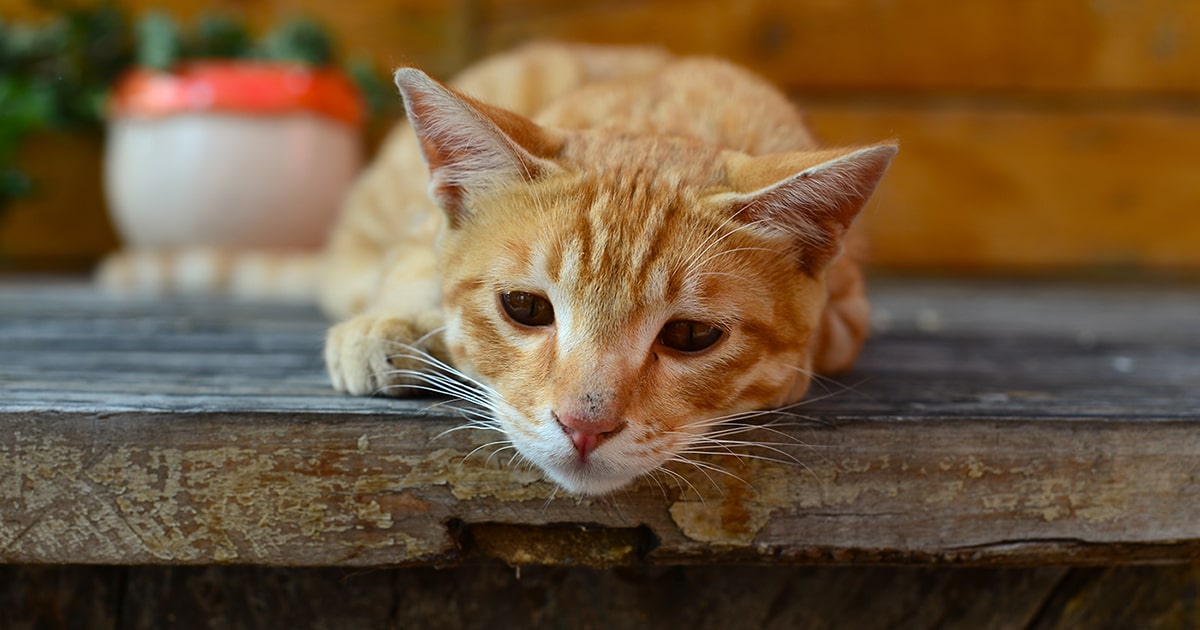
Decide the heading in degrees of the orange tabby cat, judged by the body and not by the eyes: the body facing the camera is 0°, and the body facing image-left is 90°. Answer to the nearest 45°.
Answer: approximately 0°

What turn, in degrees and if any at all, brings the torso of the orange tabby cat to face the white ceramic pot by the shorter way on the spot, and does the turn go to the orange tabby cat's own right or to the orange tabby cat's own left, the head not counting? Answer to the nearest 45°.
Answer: approximately 135° to the orange tabby cat's own right

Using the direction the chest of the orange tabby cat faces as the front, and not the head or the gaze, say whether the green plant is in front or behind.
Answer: behind
